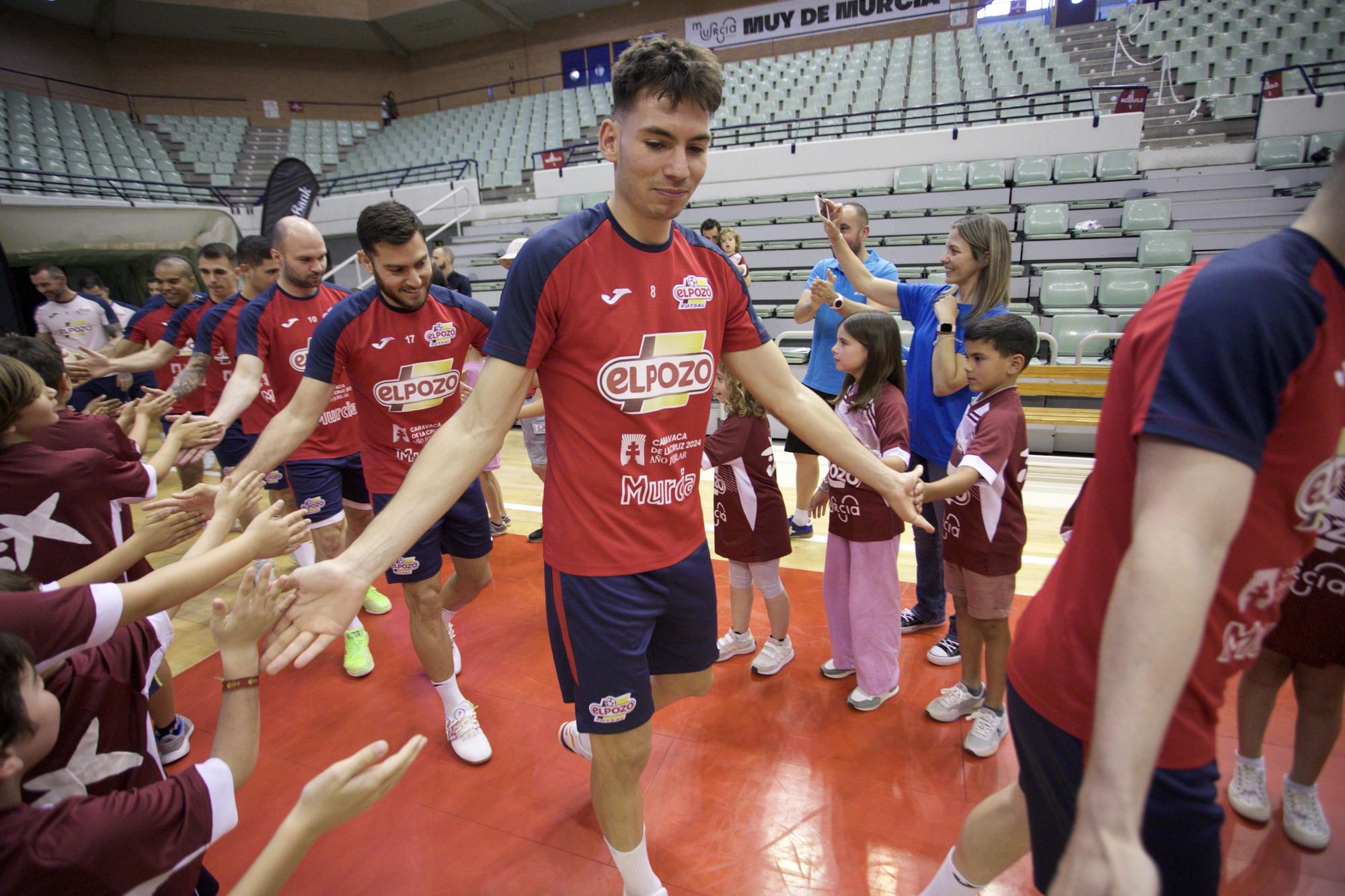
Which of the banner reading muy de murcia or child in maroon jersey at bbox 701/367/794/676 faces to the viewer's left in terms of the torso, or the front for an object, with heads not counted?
the child in maroon jersey

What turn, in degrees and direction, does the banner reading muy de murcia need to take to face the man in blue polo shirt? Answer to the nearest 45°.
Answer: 0° — it already faces them

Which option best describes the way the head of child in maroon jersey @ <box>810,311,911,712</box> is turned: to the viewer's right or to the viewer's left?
to the viewer's left

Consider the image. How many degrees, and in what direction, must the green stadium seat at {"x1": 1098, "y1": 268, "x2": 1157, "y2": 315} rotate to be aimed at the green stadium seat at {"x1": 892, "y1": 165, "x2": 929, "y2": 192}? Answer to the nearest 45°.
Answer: approximately 135° to its right

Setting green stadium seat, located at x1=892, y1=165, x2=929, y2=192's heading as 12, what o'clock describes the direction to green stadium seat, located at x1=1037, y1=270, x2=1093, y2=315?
green stadium seat, located at x1=1037, y1=270, x2=1093, y2=315 is roughly at 11 o'clock from green stadium seat, located at x1=892, y1=165, x2=929, y2=192.

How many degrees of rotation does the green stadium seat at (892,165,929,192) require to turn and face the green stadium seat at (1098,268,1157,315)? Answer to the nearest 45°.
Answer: approximately 45° to its left

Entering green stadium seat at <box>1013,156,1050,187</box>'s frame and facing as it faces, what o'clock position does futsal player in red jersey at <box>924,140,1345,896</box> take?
The futsal player in red jersey is roughly at 12 o'clock from the green stadium seat.

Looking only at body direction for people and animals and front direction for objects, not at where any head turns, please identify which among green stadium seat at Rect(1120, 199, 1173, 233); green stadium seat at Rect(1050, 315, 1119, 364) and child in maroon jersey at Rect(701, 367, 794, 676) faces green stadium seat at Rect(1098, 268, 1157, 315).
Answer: green stadium seat at Rect(1120, 199, 1173, 233)

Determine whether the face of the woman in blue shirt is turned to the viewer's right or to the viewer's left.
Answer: to the viewer's left
